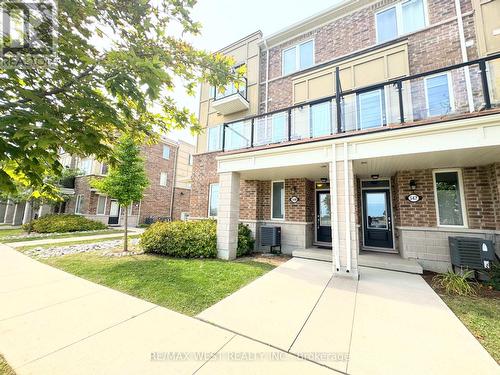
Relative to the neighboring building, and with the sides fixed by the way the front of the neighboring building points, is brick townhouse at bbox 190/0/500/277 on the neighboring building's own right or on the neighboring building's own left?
on the neighboring building's own left

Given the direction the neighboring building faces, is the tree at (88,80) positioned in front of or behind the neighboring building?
in front

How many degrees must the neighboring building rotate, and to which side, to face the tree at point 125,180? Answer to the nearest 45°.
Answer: approximately 45° to its left

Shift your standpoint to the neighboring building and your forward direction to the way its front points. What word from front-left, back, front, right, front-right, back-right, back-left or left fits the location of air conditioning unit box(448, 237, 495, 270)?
front-left

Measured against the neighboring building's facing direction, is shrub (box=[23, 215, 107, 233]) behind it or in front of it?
in front
